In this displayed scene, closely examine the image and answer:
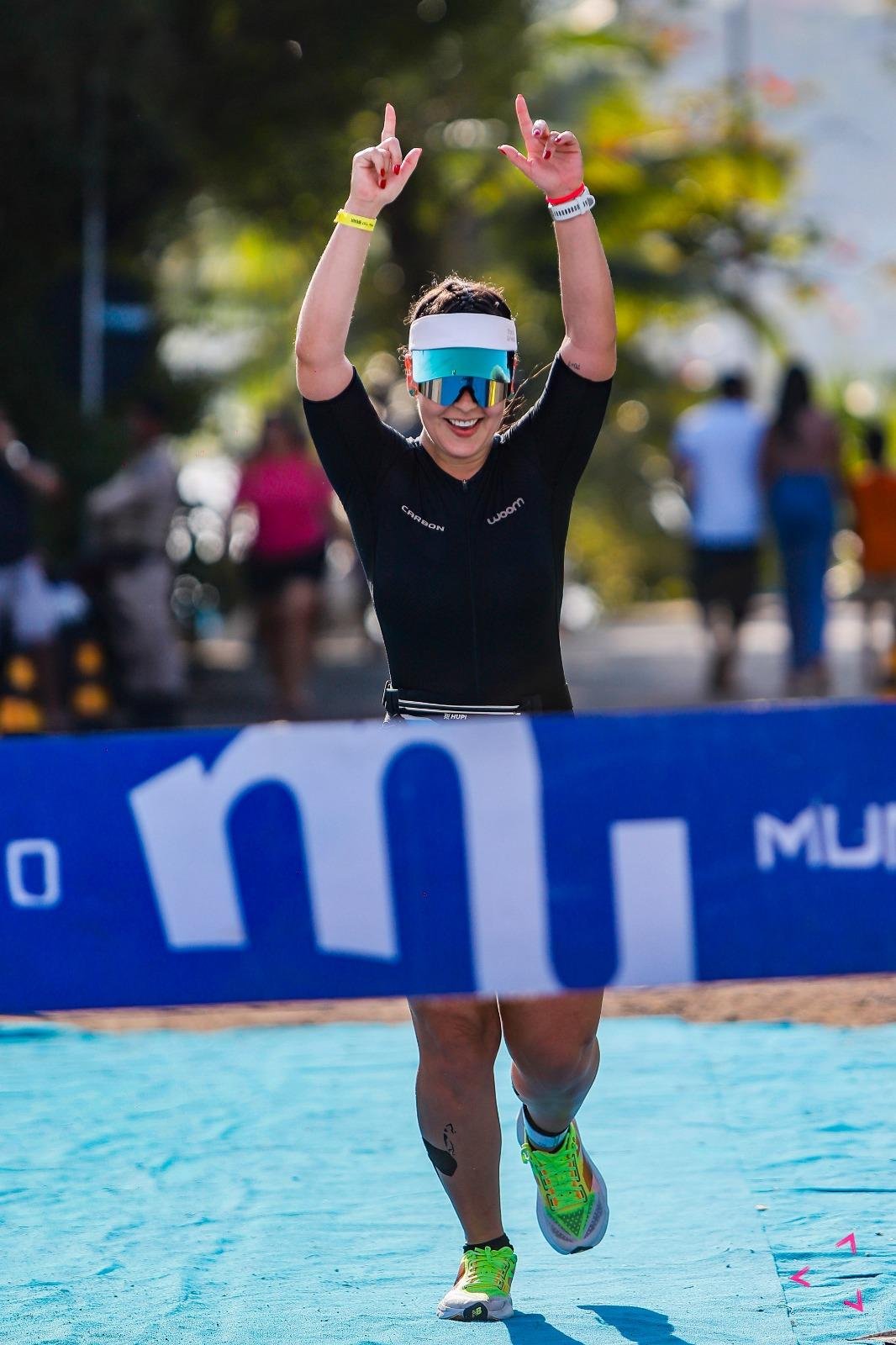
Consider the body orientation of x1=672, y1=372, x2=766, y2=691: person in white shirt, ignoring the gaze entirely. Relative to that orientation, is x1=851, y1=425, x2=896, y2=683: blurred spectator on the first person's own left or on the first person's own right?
on the first person's own right

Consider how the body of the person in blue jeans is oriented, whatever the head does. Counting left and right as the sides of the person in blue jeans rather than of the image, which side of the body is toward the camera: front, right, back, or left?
back

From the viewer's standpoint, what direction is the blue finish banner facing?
toward the camera

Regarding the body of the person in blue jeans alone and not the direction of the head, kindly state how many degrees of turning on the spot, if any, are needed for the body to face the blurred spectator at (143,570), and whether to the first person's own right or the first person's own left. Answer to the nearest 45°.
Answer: approximately 90° to the first person's own left

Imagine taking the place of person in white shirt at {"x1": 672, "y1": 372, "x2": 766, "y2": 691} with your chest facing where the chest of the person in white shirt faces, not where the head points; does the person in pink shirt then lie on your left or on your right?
on your left

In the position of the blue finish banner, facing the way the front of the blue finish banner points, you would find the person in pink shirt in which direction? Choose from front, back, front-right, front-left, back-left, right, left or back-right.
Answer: back

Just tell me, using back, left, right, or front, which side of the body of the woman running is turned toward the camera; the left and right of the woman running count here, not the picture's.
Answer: front

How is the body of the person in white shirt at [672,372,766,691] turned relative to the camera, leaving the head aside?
away from the camera

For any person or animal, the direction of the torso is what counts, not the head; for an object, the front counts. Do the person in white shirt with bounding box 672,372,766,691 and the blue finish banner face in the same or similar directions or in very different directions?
very different directions

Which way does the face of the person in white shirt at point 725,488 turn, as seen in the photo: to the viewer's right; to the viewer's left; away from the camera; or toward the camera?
away from the camera
